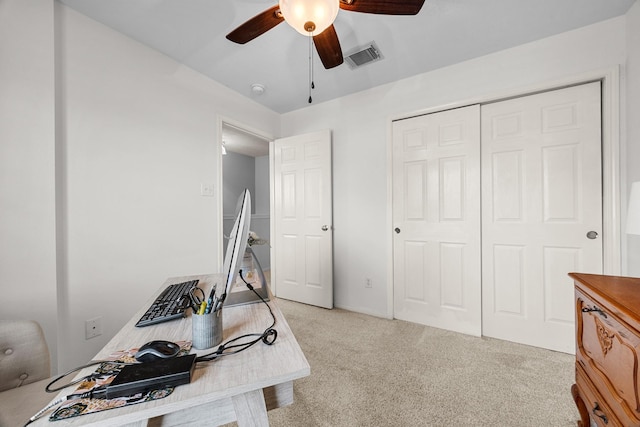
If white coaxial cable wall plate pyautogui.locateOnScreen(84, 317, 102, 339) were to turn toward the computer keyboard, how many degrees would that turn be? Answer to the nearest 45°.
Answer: approximately 45° to its right

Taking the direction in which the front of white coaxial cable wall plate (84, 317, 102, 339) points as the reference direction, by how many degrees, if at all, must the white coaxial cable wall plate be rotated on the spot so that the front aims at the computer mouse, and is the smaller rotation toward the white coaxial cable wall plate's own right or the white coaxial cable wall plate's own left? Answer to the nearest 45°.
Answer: approximately 45° to the white coaxial cable wall plate's own right

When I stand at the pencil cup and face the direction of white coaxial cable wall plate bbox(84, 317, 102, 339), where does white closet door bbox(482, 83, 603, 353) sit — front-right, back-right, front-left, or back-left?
back-right

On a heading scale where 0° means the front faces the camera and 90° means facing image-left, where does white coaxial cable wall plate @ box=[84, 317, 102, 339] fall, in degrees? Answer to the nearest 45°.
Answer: approximately 315°

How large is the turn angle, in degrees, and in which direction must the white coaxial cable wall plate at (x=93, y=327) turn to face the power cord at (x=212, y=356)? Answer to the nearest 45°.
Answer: approximately 45° to its right

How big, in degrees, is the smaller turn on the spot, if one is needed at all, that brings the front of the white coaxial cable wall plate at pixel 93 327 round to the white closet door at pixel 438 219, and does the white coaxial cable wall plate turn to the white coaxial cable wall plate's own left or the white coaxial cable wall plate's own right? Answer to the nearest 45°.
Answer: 0° — it already faces it
